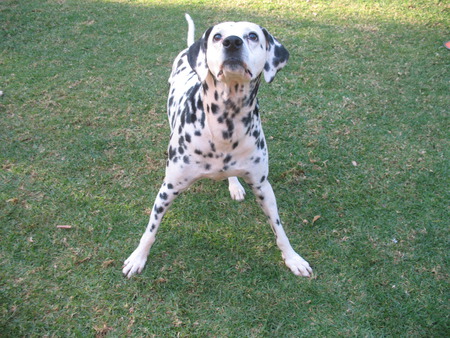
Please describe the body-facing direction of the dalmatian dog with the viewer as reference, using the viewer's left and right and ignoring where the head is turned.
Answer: facing the viewer
